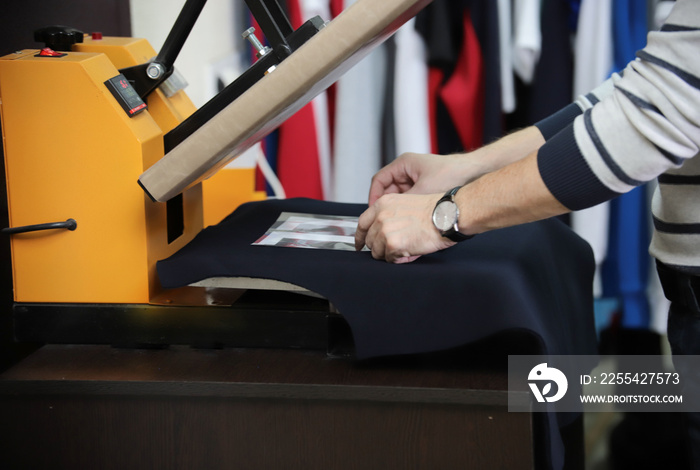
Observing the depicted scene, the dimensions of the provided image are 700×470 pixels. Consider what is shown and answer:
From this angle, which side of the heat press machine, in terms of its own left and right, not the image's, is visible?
right

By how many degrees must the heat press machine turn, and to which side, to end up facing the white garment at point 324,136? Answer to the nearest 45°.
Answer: approximately 45° to its left

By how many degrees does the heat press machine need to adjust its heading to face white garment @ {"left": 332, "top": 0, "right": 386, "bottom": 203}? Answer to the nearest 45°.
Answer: approximately 45° to its left

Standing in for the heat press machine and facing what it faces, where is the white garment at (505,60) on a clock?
The white garment is roughly at 11 o'clock from the heat press machine.
